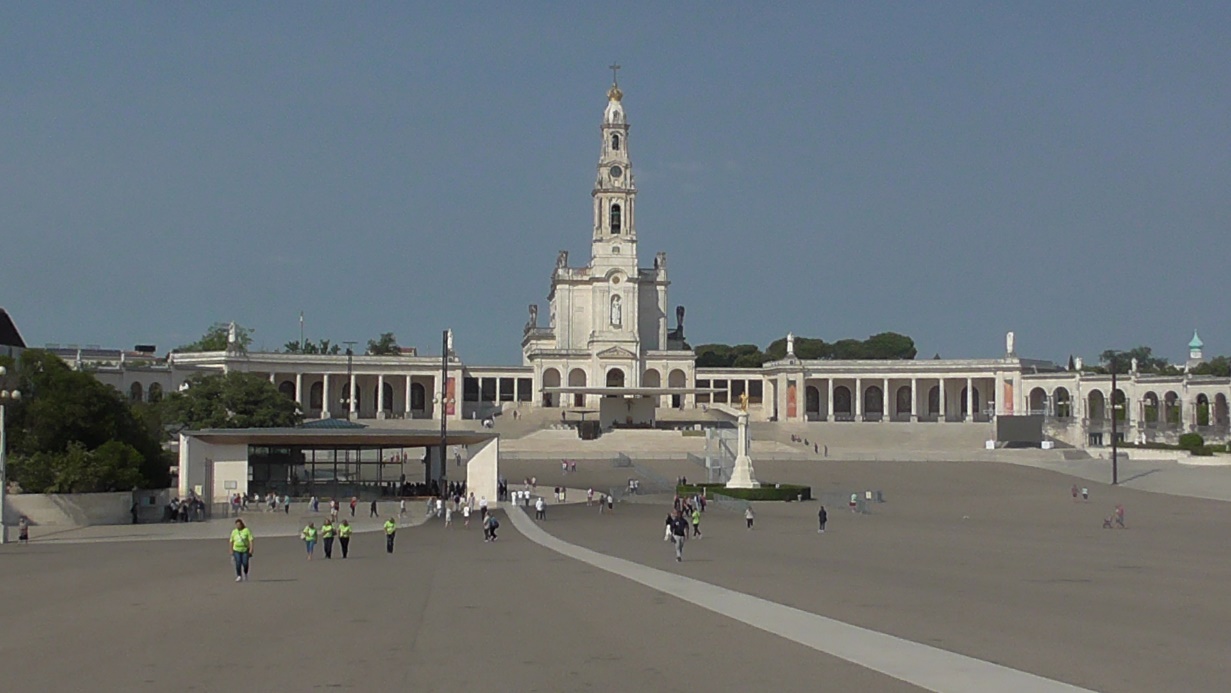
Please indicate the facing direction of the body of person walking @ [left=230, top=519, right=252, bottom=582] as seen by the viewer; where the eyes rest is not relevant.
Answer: toward the camera

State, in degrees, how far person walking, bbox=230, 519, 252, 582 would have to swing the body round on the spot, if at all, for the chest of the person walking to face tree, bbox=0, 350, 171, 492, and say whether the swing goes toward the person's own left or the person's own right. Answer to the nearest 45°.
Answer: approximately 180°

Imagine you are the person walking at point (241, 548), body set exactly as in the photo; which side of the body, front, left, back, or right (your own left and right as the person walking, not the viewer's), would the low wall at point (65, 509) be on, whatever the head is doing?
back
